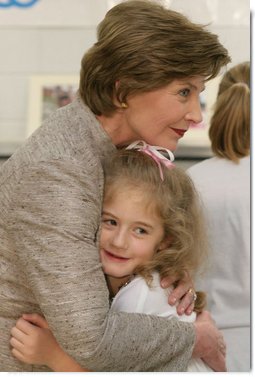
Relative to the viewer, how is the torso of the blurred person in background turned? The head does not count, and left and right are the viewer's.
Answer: facing away from the viewer

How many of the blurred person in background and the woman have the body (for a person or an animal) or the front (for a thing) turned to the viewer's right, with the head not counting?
1

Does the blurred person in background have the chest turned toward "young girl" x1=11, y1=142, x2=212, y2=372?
no

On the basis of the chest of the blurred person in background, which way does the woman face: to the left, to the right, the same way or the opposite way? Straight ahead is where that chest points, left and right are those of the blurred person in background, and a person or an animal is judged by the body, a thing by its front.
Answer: to the right

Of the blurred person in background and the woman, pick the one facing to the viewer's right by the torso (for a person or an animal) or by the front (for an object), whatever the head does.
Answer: the woman

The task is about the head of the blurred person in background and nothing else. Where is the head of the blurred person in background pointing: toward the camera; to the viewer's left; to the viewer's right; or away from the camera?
away from the camera

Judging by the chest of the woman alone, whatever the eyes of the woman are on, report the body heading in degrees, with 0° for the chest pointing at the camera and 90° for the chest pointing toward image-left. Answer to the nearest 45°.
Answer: approximately 270°

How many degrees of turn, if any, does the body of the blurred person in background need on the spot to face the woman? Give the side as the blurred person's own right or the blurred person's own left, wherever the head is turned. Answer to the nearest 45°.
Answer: approximately 135° to the blurred person's own left
